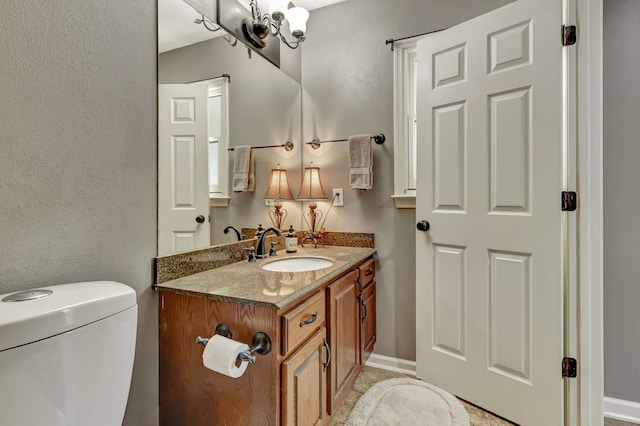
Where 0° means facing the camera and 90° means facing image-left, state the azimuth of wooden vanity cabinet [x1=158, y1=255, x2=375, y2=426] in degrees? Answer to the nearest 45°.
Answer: approximately 315°

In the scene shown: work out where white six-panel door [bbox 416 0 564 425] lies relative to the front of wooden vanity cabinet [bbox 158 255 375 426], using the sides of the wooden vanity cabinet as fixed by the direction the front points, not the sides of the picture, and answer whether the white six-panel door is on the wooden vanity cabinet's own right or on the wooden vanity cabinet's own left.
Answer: on the wooden vanity cabinet's own left

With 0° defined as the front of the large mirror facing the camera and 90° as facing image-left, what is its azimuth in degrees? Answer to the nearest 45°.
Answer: approximately 315°

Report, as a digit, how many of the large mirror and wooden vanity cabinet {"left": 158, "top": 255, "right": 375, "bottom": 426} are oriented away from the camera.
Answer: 0

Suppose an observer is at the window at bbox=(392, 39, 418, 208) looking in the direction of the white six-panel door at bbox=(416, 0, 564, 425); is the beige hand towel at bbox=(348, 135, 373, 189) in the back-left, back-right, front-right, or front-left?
back-right

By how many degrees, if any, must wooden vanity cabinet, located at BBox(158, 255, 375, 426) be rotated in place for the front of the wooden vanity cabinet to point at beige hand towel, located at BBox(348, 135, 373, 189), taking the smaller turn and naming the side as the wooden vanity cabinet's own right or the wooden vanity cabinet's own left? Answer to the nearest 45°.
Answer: approximately 90° to the wooden vanity cabinet's own left

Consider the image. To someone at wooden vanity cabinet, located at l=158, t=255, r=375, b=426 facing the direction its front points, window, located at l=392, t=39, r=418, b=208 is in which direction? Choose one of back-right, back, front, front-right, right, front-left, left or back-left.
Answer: left
